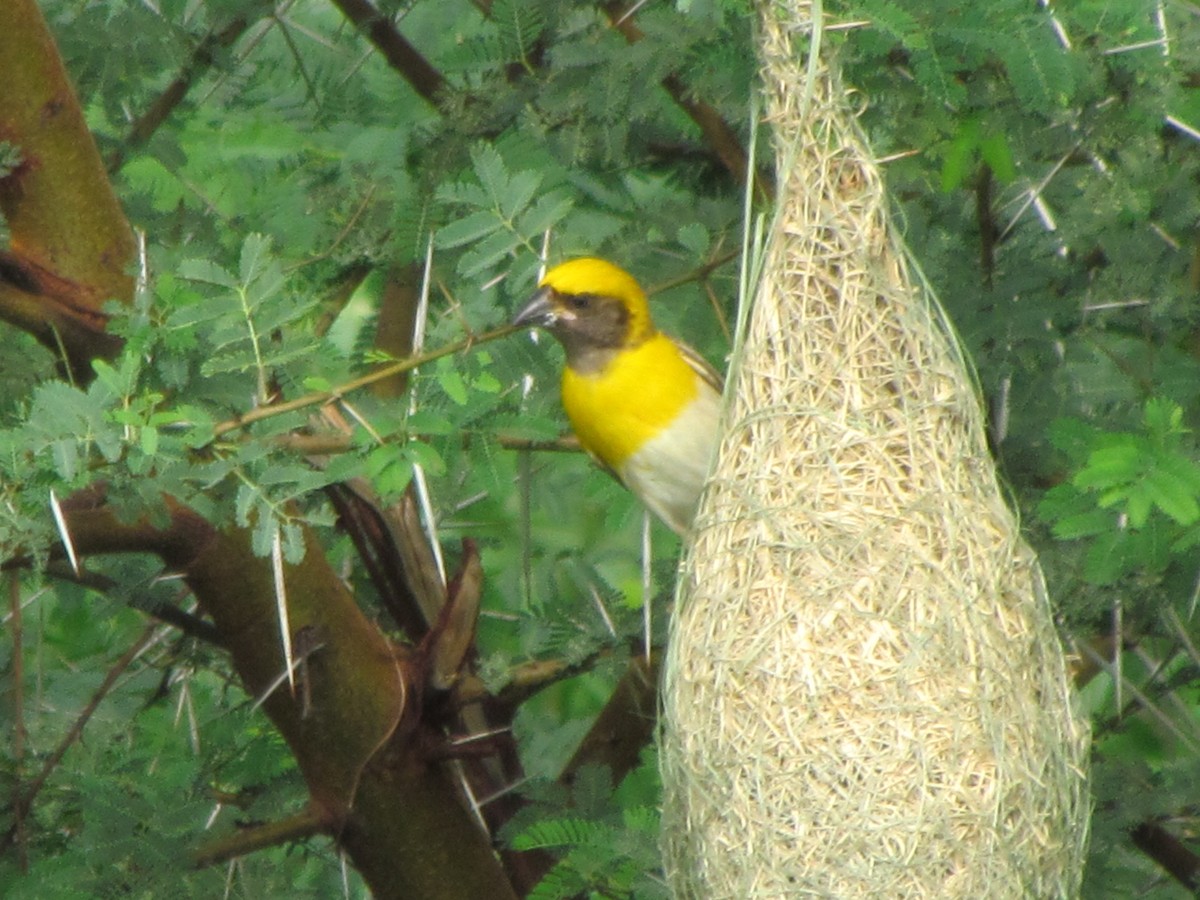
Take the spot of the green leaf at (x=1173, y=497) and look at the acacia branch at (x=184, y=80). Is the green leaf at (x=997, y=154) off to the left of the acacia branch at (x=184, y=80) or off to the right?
right

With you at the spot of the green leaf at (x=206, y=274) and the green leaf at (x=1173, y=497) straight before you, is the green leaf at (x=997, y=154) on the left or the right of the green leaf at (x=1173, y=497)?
left

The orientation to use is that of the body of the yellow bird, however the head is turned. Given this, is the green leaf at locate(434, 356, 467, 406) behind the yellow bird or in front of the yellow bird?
in front

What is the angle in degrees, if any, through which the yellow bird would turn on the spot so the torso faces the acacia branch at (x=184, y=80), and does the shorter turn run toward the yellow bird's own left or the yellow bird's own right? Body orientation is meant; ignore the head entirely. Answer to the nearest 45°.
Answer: approximately 90° to the yellow bird's own right

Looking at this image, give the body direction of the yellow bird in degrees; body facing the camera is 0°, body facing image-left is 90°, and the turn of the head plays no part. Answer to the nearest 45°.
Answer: approximately 45°
